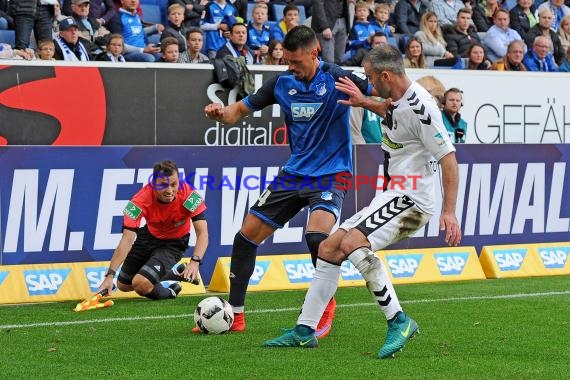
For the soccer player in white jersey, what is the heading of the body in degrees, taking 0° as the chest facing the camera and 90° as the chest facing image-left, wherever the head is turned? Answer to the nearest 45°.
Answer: approximately 90°

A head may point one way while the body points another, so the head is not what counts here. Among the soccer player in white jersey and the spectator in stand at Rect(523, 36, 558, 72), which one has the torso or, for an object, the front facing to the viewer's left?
the soccer player in white jersey

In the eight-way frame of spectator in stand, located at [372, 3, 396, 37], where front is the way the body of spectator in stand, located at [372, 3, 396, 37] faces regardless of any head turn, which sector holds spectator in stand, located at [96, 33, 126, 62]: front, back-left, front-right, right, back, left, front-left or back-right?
front-right

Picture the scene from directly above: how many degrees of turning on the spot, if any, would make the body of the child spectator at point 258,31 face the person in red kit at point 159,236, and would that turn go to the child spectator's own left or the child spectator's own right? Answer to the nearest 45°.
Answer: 0° — they already face them

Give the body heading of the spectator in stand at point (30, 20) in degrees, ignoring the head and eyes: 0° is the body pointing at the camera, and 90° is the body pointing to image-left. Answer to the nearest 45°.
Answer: approximately 0°

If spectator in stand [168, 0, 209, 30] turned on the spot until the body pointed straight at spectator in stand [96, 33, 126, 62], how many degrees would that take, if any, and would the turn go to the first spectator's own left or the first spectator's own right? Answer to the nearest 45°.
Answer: approximately 45° to the first spectator's own right

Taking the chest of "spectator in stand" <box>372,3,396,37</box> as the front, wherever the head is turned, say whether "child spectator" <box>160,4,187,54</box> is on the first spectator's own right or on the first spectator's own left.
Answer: on the first spectator's own right

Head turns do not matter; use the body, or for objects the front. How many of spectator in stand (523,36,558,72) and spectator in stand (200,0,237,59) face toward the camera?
2

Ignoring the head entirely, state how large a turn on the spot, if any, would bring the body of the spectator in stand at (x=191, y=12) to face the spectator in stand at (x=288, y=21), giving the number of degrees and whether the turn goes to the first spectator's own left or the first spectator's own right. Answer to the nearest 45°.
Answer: approximately 90° to the first spectator's own left
